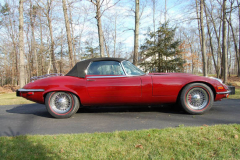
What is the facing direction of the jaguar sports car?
to the viewer's right

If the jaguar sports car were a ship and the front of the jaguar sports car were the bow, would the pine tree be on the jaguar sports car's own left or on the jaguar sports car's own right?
on the jaguar sports car's own left
